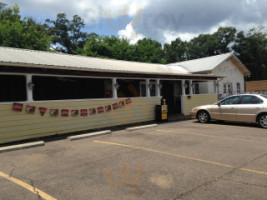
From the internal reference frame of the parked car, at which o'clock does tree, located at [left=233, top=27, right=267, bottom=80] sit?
The tree is roughly at 3 o'clock from the parked car.

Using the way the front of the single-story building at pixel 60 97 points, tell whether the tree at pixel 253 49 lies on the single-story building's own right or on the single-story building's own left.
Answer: on the single-story building's own left

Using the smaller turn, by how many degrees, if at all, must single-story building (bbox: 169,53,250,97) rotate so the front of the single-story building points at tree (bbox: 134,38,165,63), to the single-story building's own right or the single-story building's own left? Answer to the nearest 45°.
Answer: approximately 180°

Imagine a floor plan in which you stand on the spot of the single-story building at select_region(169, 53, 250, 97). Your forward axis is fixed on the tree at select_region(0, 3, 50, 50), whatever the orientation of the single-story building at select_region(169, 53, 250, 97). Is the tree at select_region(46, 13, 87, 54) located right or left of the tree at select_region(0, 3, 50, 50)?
right

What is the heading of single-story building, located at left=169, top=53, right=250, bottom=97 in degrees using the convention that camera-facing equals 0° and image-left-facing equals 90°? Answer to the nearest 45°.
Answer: approximately 315°

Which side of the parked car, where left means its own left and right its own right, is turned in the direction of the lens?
left

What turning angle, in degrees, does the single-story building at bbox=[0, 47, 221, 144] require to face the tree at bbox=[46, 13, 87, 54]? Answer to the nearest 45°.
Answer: approximately 135° to its left

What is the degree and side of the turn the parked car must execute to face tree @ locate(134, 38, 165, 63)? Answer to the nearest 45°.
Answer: approximately 45° to its right

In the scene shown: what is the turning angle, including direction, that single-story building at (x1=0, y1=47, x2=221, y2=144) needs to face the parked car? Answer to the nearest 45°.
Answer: approximately 45° to its left

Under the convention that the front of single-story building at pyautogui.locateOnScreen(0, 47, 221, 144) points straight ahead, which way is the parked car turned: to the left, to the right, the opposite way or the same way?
the opposite way

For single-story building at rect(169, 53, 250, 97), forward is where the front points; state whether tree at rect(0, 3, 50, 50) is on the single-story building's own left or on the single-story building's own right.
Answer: on the single-story building's own right
